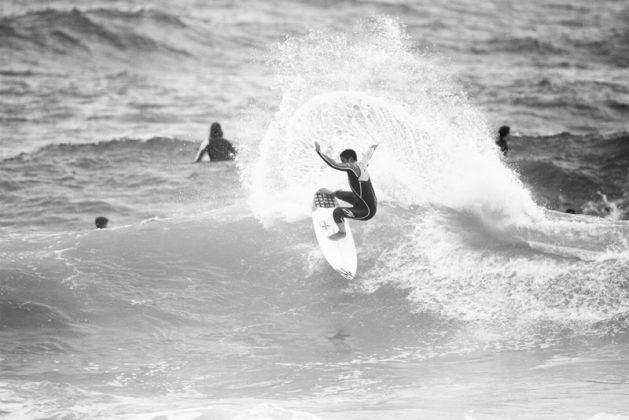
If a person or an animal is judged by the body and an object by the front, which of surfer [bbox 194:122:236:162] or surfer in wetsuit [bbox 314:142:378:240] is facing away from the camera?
the surfer

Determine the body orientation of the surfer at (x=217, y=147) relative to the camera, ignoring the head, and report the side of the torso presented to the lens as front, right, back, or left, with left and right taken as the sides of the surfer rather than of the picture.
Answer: back

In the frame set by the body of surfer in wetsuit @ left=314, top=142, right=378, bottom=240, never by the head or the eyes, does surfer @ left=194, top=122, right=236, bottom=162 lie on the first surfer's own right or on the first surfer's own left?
on the first surfer's own right

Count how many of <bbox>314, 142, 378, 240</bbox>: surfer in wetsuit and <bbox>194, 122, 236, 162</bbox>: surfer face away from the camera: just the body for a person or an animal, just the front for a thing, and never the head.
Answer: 1

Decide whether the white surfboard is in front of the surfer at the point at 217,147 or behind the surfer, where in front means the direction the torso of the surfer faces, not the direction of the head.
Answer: behind

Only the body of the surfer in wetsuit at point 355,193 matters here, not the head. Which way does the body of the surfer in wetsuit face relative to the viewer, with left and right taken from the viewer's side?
facing to the left of the viewer
